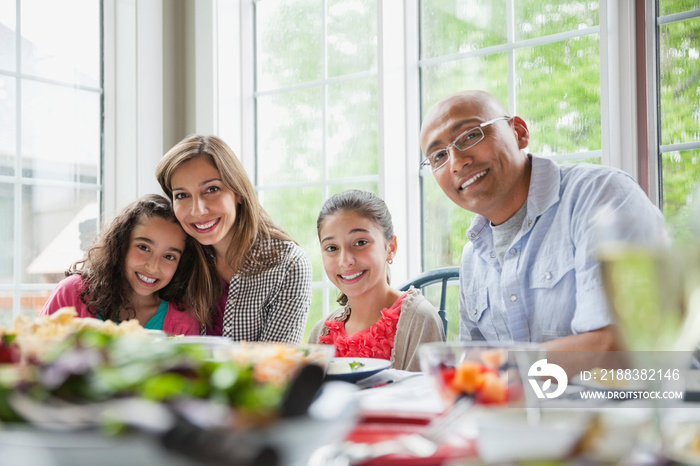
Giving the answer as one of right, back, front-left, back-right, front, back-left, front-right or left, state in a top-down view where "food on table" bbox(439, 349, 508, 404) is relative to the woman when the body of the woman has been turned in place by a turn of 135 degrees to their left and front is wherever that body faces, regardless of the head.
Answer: right

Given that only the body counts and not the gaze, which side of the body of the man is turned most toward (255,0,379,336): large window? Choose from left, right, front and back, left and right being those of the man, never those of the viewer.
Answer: right

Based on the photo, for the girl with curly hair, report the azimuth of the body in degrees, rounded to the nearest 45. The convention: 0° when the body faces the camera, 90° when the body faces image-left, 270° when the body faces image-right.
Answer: approximately 0°

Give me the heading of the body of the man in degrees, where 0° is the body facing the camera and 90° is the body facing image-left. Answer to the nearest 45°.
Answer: approximately 45°

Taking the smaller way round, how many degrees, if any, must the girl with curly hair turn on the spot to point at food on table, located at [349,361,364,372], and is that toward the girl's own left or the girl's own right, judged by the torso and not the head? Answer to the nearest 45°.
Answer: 0° — they already face it

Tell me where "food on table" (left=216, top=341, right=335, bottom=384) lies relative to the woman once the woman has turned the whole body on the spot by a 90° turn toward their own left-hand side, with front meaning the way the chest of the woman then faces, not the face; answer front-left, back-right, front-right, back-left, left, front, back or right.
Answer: front-right

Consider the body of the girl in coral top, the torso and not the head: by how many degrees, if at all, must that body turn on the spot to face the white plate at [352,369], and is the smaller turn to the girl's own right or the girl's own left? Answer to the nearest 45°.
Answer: approximately 45° to the girl's own left

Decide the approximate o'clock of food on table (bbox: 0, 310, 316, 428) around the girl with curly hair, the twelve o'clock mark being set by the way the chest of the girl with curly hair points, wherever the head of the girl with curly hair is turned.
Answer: The food on table is roughly at 12 o'clock from the girl with curly hair.
